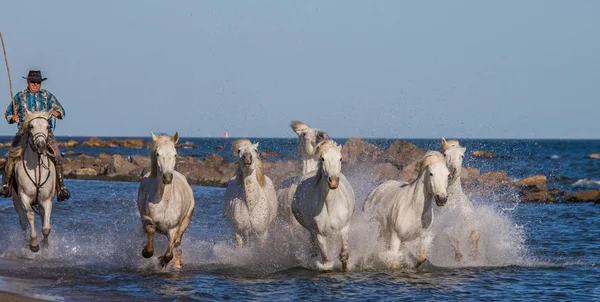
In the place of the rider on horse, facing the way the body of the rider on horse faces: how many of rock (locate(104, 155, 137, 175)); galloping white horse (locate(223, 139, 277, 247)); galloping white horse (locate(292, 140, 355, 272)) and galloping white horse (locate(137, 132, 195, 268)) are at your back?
1

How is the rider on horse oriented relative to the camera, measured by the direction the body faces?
toward the camera

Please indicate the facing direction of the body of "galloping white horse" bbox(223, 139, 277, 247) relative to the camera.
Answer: toward the camera

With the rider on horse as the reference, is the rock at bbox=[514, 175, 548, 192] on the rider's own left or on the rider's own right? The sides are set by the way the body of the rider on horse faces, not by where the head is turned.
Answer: on the rider's own left

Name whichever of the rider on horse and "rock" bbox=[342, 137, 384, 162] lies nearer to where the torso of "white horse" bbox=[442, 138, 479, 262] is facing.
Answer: the rider on horse

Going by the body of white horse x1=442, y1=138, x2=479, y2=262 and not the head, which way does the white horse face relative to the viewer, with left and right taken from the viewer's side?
facing the viewer

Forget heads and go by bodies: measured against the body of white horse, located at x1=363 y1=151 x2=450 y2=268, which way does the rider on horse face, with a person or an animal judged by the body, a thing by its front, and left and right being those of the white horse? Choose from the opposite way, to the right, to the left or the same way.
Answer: the same way

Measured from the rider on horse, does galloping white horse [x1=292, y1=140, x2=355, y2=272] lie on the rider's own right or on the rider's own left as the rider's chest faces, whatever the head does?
on the rider's own left

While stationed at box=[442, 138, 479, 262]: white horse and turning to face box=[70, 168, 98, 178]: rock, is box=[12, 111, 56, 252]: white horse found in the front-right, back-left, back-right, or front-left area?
front-left

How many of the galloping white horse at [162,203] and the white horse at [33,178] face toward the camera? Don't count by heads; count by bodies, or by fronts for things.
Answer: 2

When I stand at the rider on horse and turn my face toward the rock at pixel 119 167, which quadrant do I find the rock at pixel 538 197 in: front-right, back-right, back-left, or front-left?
front-right

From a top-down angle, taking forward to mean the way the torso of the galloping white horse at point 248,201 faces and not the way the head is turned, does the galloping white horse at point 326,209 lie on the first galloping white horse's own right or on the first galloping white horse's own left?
on the first galloping white horse's own left

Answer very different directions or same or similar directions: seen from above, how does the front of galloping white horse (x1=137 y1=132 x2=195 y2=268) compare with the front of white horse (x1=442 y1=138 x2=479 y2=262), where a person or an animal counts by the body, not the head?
same or similar directions

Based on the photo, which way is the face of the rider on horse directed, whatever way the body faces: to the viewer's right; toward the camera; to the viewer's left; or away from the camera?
toward the camera

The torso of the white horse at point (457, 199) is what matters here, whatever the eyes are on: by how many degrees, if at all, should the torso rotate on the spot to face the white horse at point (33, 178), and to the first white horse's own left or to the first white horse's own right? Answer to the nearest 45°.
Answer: approximately 90° to the first white horse's own right

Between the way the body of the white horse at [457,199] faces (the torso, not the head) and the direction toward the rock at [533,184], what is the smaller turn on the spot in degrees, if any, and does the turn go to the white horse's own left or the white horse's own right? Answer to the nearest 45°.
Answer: approximately 180°
